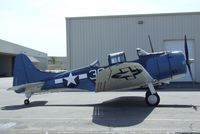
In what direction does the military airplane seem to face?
to the viewer's right

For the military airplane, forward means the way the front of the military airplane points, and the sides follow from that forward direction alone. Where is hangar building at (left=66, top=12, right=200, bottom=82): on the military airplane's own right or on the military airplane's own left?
on the military airplane's own left
